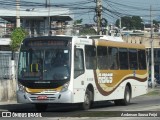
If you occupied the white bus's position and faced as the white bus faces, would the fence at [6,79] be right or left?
on its right

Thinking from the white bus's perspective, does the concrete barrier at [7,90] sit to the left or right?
on its right
